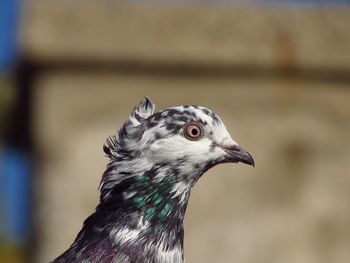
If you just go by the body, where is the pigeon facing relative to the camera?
to the viewer's right
